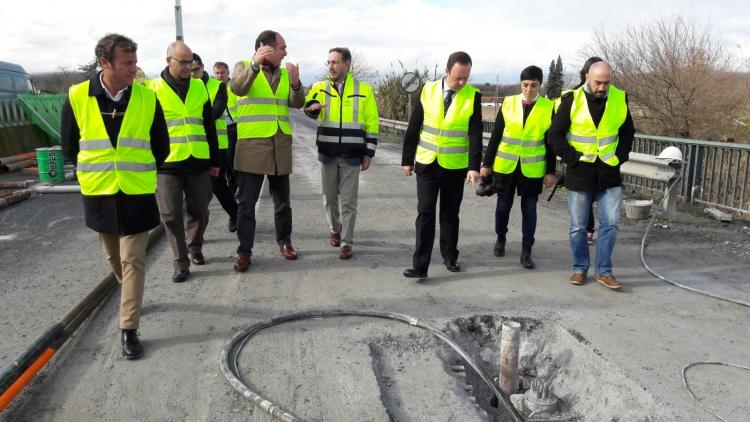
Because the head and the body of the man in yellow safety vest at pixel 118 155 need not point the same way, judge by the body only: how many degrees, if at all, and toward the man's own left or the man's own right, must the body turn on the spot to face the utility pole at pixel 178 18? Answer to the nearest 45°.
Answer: approximately 180°

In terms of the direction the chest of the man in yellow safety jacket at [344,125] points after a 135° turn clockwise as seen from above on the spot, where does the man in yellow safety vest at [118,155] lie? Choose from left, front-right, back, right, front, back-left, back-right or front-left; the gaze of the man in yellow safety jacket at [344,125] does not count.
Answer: left

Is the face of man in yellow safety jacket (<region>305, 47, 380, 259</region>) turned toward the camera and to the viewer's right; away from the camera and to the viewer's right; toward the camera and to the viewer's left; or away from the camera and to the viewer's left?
toward the camera and to the viewer's left

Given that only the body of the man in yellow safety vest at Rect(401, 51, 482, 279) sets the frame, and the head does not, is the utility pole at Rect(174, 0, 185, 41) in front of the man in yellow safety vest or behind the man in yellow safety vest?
behind

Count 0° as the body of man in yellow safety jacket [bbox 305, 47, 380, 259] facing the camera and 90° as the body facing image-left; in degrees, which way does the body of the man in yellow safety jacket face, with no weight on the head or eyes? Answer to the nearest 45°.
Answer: approximately 0°

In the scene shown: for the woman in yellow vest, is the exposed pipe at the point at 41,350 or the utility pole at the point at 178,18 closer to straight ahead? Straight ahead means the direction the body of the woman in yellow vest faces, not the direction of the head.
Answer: the exposed pipe

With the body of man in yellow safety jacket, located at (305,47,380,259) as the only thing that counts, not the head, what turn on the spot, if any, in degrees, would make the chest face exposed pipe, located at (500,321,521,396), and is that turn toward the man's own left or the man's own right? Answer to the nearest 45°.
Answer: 0° — they already face it

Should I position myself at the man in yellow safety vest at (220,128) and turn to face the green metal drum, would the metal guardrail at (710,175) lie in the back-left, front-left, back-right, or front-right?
back-right
